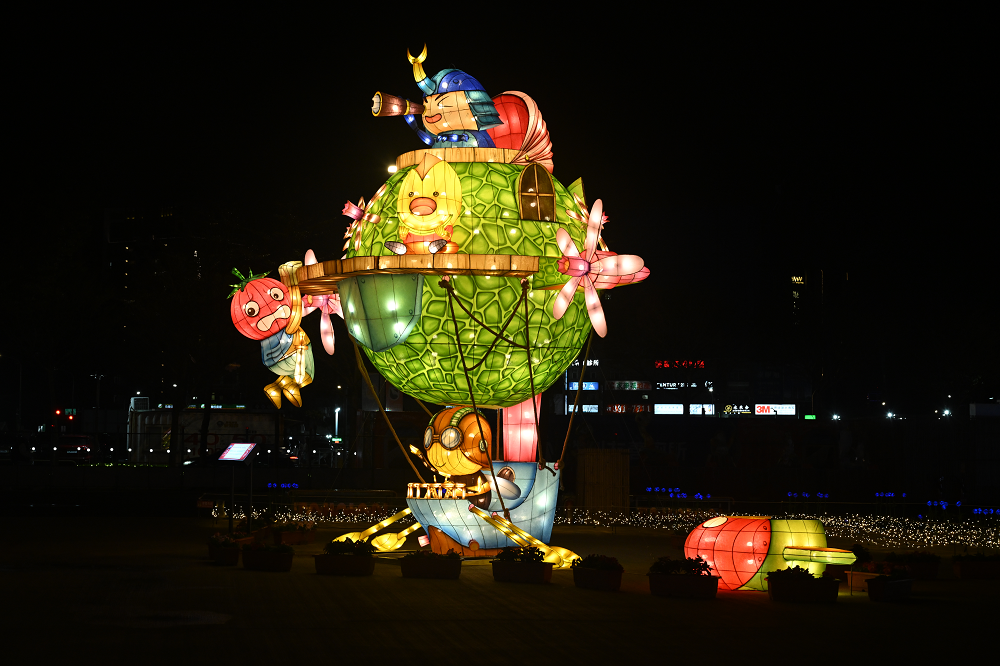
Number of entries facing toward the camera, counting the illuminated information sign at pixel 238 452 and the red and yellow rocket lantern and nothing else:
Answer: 1

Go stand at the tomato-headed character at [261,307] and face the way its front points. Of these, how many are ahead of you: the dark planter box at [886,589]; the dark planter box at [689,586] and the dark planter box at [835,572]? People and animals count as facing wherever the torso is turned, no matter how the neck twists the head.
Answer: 3

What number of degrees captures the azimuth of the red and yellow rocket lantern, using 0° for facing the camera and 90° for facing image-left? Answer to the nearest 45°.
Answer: approximately 90°

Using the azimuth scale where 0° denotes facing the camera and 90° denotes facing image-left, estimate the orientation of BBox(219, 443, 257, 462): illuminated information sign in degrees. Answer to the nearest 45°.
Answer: approximately 0°

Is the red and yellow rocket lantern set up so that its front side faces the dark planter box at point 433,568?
yes

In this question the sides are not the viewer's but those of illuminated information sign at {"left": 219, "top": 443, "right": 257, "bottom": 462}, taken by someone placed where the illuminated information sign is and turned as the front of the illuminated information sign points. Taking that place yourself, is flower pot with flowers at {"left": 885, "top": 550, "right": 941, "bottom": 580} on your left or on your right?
on your left

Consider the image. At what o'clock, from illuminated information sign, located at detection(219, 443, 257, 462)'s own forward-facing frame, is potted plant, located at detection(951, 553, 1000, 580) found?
The potted plant is roughly at 10 o'clock from the illuminated information sign.

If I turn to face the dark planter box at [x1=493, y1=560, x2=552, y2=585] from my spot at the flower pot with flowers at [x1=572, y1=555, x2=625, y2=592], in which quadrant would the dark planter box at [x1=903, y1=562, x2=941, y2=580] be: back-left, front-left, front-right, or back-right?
back-right

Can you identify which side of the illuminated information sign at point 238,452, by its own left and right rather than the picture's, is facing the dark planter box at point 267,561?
front

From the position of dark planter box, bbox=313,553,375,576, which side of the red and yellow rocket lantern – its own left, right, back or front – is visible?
front

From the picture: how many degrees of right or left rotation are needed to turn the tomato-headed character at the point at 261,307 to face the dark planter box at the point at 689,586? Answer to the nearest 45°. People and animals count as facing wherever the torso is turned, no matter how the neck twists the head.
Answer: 0° — it already faces it
